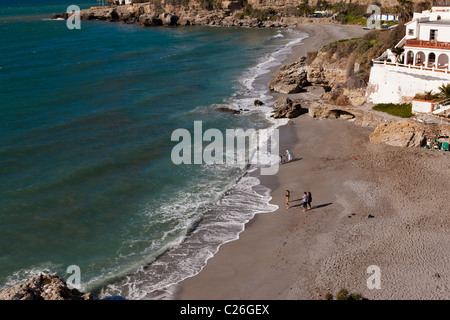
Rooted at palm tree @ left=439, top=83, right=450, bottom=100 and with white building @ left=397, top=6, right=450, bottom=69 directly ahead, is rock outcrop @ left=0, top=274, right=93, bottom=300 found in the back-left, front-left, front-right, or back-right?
back-left

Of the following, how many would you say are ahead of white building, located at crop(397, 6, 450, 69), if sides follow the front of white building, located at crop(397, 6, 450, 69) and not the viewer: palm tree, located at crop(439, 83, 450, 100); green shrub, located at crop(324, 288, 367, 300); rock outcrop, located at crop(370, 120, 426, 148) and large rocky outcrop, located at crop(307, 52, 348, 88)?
3

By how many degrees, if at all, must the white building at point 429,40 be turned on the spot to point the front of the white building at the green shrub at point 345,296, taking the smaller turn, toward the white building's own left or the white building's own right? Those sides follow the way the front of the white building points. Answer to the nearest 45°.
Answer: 0° — it already faces it

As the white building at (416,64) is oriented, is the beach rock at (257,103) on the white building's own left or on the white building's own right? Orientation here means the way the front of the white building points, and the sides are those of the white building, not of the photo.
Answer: on the white building's own right

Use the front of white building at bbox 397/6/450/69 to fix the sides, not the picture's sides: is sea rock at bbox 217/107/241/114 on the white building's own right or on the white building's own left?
on the white building's own right

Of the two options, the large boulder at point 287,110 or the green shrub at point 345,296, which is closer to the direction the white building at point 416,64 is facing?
the green shrub

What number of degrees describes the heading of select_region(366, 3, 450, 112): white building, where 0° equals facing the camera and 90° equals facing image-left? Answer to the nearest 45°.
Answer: approximately 0°

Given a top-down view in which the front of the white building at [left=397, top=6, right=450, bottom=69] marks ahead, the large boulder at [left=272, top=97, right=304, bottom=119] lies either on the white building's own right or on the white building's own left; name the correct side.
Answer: on the white building's own right
